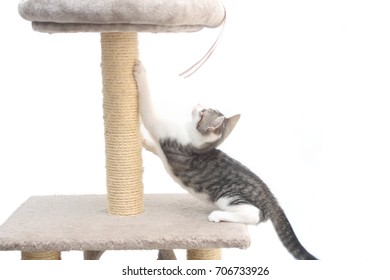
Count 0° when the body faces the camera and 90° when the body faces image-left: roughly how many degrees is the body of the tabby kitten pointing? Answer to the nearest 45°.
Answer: approximately 90°
